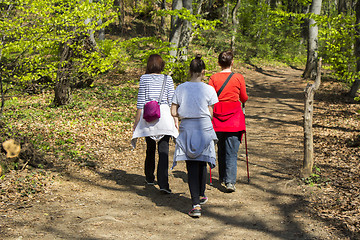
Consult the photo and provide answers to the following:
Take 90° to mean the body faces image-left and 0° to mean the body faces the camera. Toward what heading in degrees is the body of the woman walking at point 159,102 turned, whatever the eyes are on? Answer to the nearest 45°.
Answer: approximately 180°

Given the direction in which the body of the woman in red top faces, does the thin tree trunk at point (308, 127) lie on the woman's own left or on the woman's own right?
on the woman's own right

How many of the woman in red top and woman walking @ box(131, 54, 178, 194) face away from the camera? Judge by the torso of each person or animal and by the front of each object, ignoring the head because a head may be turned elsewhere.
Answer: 2

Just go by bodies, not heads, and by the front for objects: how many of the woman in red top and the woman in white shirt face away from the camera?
2

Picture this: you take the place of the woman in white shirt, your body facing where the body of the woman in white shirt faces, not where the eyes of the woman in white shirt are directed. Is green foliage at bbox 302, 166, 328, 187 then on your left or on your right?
on your right

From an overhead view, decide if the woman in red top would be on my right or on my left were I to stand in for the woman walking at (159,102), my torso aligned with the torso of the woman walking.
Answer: on my right

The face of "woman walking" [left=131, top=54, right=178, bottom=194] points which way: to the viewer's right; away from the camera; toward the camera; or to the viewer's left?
away from the camera

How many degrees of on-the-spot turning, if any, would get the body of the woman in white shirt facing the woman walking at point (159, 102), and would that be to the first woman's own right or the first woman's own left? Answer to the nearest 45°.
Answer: approximately 45° to the first woman's own left

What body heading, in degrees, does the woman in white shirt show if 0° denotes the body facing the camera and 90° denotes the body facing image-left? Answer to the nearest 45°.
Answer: approximately 180°

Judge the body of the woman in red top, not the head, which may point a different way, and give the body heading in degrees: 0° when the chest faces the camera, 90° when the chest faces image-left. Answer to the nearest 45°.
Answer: approximately 180°
